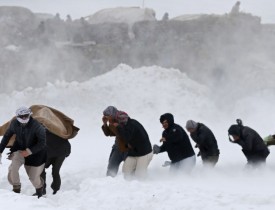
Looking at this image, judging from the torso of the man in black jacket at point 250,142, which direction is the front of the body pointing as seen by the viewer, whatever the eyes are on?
to the viewer's left

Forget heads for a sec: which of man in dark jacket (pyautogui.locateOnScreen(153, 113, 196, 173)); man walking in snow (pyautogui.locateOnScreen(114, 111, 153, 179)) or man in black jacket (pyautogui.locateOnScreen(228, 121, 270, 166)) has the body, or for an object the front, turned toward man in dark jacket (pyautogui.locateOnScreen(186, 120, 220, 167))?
the man in black jacket

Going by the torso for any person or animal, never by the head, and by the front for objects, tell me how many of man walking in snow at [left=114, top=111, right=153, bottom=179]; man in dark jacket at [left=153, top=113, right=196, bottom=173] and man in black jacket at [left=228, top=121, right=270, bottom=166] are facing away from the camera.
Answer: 0

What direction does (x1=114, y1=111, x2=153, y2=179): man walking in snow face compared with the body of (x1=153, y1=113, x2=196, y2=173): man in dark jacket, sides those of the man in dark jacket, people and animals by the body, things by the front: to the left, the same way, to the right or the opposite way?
the same way

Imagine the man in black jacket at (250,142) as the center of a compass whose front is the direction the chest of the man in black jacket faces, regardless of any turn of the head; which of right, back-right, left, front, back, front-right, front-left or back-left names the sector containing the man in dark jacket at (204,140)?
front

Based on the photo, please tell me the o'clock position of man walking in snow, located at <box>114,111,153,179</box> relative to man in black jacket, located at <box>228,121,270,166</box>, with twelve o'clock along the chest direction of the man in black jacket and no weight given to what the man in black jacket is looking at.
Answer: The man walking in snow is roughly at 11 o'clock from the man in black jacket.

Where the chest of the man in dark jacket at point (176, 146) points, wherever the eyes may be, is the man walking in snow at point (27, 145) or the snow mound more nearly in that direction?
the man walking in snow

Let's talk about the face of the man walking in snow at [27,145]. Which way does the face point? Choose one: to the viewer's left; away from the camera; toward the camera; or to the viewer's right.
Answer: toward the camera

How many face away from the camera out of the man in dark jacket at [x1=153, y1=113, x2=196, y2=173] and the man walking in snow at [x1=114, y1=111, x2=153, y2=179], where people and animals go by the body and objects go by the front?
0

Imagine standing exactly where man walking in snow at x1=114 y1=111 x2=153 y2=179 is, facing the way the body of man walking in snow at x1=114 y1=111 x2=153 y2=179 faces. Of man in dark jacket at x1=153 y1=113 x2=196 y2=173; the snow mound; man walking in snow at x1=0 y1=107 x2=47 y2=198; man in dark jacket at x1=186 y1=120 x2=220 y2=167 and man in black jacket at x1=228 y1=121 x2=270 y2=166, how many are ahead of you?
1

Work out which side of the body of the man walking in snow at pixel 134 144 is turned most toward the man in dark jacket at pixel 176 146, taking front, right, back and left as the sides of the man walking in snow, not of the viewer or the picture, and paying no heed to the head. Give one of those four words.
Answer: back

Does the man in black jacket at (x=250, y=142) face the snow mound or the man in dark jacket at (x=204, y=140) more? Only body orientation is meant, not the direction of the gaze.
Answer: the man in dark jacket

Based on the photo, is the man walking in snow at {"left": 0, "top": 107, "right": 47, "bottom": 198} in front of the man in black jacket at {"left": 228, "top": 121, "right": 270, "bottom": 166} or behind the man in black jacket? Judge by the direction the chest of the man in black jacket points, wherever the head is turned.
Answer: in front

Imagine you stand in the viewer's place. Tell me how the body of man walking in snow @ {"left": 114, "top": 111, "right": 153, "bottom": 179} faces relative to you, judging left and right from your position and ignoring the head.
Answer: facing the viewer and to the left of the viewer

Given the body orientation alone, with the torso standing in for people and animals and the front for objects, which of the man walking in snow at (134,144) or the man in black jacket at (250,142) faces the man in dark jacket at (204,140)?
the man in black jacket

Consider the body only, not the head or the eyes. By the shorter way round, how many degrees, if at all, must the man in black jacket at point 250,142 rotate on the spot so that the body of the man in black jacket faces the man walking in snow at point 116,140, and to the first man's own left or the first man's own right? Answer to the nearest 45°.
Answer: approximately 45° to the first man's own left
